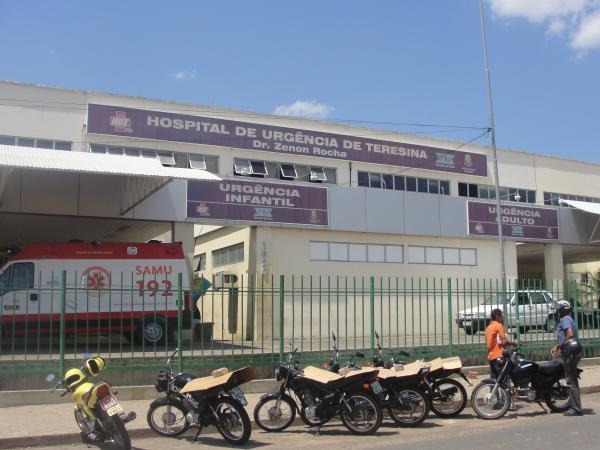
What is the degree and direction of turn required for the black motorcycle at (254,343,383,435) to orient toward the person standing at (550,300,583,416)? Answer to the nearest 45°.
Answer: approximately 180°

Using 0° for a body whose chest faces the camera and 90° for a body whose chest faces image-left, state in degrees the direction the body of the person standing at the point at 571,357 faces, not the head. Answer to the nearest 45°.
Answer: approximately 90°

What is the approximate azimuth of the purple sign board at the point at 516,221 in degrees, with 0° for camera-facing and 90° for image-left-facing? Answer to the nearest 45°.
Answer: approximately 315°

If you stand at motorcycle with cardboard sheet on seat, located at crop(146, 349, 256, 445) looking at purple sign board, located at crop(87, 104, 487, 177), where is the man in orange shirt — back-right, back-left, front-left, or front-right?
front-right

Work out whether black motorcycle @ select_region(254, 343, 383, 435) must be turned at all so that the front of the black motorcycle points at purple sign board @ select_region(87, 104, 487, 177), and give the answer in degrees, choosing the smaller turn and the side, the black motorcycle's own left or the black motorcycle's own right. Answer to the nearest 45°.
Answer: approximately 90° to the black motorcycle's own right

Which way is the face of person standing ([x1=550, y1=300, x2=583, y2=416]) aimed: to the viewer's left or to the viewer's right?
to the viewer's left

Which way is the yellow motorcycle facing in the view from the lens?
facing away from the viewer and to the left of the viewer

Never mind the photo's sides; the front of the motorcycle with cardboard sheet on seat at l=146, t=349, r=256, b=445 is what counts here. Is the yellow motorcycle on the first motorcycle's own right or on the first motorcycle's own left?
on the first motorcycle's own left

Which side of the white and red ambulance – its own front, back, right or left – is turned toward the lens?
left

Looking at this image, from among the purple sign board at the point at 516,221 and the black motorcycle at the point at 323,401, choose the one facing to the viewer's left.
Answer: the black motorcycle

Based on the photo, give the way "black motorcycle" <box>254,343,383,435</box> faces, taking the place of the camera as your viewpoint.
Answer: facing to the left of the viewer

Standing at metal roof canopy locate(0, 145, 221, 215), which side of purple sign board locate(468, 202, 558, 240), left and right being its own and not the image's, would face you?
right

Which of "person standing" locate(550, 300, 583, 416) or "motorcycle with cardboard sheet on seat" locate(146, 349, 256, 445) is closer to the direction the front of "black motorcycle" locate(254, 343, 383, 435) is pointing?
the motorcycle with cardboard sheet on seat
